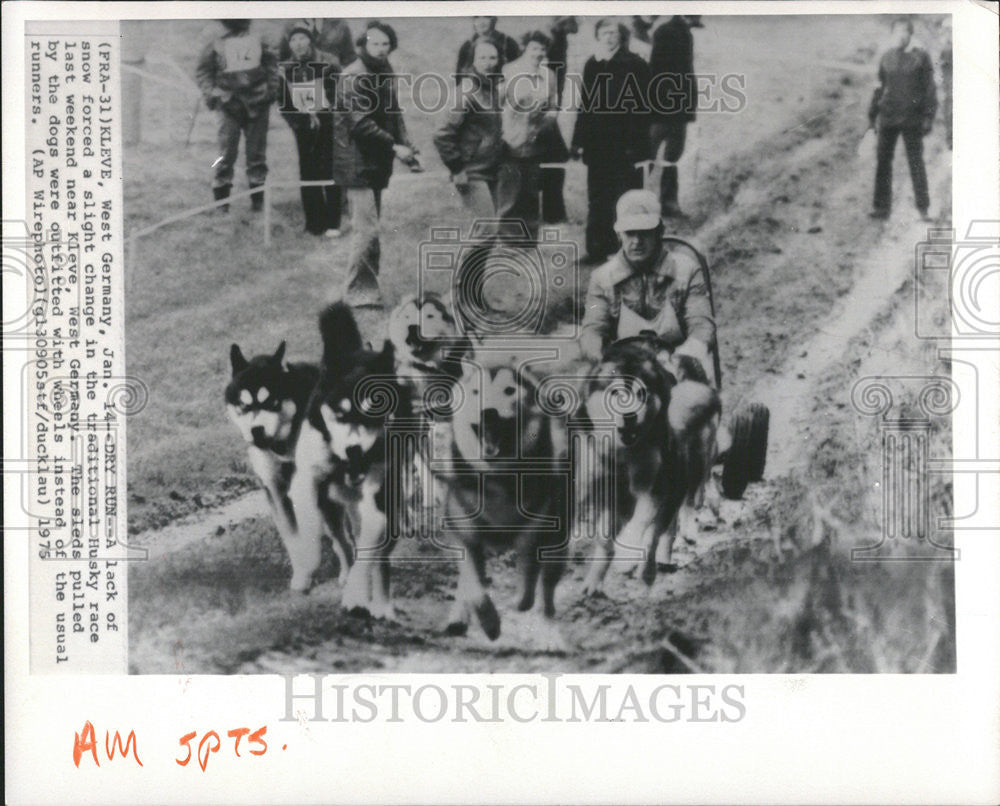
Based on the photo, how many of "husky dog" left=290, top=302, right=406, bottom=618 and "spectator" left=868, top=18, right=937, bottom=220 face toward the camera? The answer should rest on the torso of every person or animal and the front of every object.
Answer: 2
